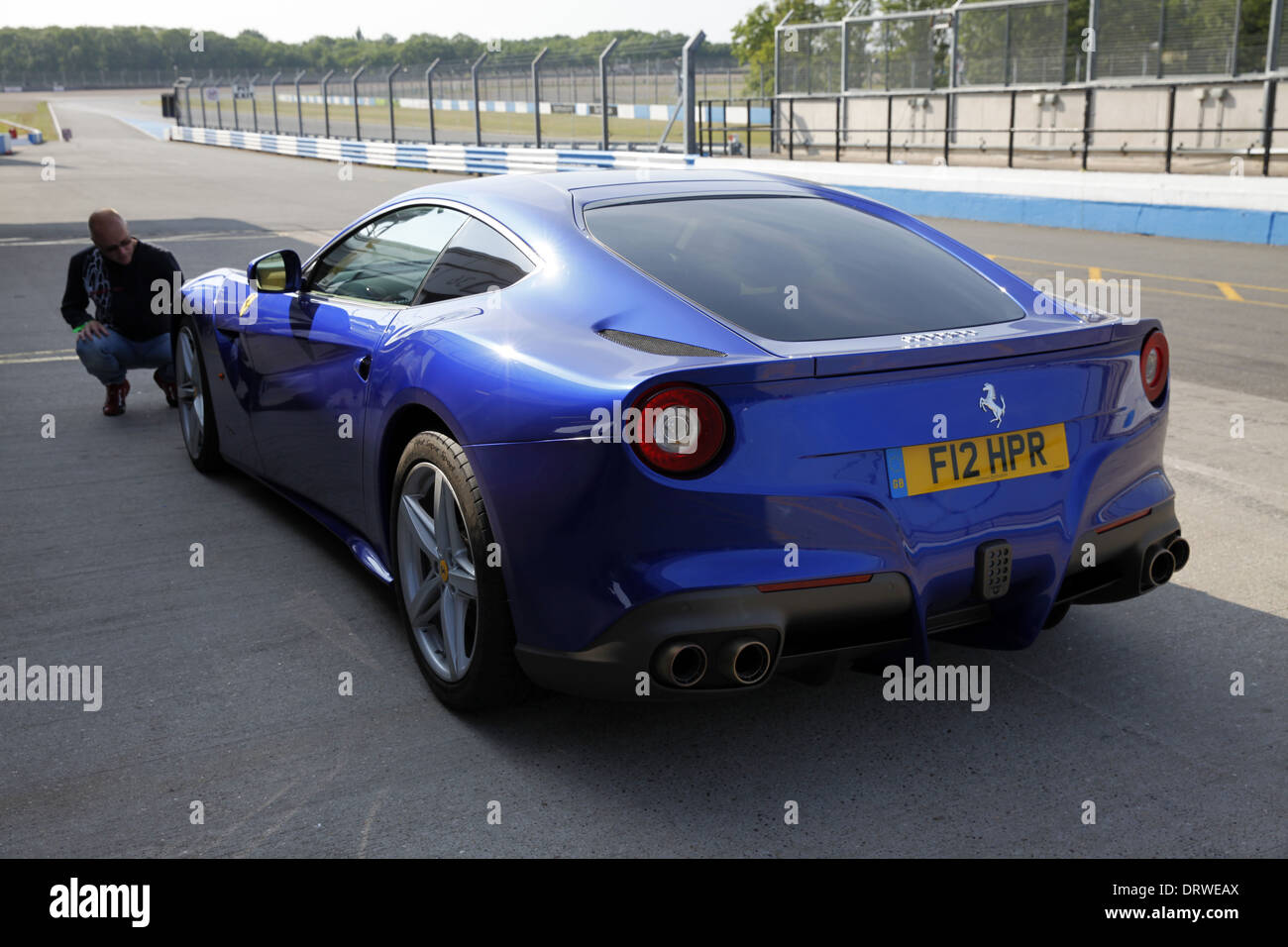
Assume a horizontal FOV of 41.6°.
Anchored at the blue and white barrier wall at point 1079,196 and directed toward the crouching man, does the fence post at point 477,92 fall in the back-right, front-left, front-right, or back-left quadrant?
back-right

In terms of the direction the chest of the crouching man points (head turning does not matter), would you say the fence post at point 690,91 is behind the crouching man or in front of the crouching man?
behind

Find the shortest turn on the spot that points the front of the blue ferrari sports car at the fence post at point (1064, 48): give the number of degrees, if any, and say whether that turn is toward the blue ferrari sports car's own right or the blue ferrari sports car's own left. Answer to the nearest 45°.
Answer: approximately 45° to the blue ferrari sports car's own right

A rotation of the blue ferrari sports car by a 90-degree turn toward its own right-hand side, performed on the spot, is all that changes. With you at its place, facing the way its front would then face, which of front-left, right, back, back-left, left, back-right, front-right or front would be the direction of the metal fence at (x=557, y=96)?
front-left

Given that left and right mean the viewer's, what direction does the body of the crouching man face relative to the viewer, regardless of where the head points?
facing the viewer

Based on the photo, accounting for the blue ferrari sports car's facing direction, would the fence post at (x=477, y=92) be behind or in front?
in front

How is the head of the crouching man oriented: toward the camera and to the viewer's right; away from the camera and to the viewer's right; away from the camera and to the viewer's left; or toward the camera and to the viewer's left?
toward the camera and to the viewer's right

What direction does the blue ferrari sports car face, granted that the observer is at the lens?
facing away from the viewer and to the left of the viewer

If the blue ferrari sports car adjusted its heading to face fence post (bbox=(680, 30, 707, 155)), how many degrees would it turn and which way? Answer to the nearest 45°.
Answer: approximately 45° to its right

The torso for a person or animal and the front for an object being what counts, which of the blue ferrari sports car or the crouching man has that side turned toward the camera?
the crouching man

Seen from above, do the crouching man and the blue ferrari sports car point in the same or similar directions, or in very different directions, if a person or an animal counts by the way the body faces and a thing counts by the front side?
very different directions

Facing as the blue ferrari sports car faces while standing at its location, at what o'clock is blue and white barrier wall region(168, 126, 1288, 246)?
The blue and white barrier wall is roughly at 2 o'clock from the blue ferrari sports car.
